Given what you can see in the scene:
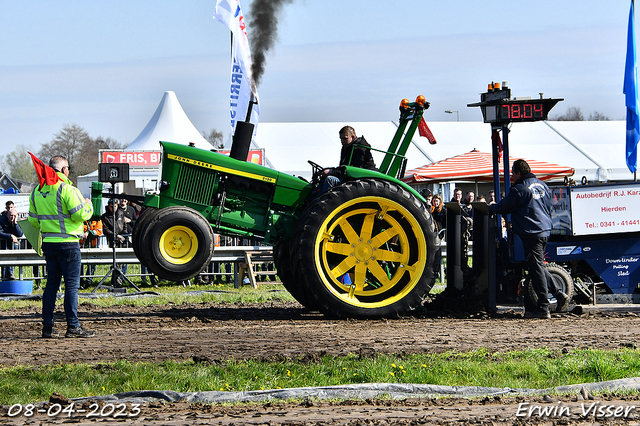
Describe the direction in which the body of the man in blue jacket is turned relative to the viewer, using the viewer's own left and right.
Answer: facing away from the viewer and to the left of the viewer

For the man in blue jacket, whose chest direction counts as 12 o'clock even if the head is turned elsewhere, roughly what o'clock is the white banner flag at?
The white banner flag is roughly at 12 o'clock from the man in blue jacket.

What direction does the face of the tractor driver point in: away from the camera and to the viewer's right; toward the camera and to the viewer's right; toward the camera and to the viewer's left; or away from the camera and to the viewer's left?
toward the camera and to the viewer's left

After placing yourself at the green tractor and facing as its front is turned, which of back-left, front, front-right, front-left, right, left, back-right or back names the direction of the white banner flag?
right

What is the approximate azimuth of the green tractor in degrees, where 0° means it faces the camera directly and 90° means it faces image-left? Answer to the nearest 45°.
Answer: approximately 90°

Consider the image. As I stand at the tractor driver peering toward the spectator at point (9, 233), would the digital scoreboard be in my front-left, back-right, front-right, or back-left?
back-right

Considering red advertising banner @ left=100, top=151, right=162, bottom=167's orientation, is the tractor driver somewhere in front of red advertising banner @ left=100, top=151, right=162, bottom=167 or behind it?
in front

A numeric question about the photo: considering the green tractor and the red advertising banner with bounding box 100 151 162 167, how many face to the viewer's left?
1

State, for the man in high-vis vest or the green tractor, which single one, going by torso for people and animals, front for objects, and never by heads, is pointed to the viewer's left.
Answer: the green tractor

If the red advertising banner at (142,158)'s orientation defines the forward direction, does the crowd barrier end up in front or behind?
in front

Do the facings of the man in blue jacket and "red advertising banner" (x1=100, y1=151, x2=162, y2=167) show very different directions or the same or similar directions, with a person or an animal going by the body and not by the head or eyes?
very different directions

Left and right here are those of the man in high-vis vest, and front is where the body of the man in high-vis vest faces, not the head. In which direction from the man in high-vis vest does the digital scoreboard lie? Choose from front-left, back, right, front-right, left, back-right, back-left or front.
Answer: front-right

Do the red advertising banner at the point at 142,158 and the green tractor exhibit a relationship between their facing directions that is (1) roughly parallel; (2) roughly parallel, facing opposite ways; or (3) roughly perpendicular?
roughly perpendicular

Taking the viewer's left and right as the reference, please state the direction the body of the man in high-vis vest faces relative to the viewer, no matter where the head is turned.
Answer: facing away from the viewer and to the right of the viewer

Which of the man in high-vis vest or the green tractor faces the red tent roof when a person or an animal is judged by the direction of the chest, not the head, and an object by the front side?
the man in high-vis vest
